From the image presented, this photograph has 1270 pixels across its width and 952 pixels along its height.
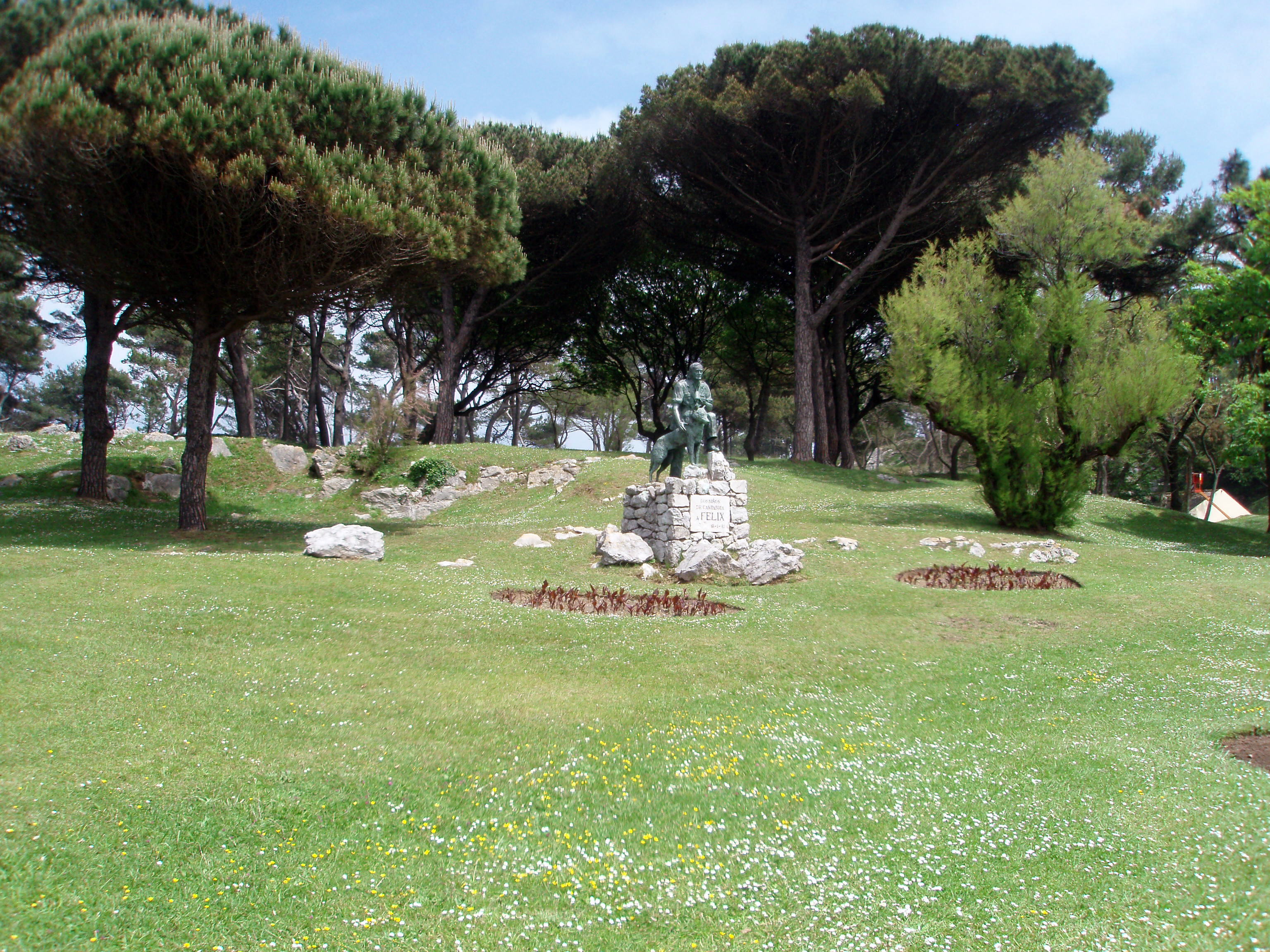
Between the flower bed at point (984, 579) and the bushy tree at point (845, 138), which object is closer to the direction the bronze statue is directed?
the flower bed

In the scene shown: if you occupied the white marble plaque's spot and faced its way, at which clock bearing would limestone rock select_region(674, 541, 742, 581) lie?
The limestone rock is roughly at 12 o'clock from the white marble plaque.

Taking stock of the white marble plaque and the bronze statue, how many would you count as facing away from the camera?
0

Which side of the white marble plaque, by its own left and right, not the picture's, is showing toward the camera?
front

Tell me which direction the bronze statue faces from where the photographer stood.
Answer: facing the viewer and to the right of the viewer

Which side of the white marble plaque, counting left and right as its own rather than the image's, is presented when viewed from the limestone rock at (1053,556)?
left

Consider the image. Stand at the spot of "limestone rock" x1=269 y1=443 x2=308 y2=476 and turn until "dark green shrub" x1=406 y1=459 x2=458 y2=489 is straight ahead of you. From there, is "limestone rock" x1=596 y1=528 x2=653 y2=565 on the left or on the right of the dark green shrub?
right

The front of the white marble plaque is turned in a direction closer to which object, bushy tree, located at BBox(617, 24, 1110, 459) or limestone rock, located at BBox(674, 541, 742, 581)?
the limestone rock

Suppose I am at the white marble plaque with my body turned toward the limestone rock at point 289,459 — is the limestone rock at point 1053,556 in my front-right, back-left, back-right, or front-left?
back-right

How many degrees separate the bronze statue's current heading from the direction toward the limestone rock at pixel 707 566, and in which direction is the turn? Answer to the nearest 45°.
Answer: approximately 45° to its right

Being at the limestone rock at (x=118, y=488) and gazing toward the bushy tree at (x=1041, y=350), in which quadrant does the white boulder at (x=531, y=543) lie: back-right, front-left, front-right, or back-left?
front-right

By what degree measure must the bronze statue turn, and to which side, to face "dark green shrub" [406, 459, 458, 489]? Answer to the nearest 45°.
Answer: approximately 180°

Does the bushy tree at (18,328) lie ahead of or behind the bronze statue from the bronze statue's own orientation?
behind
